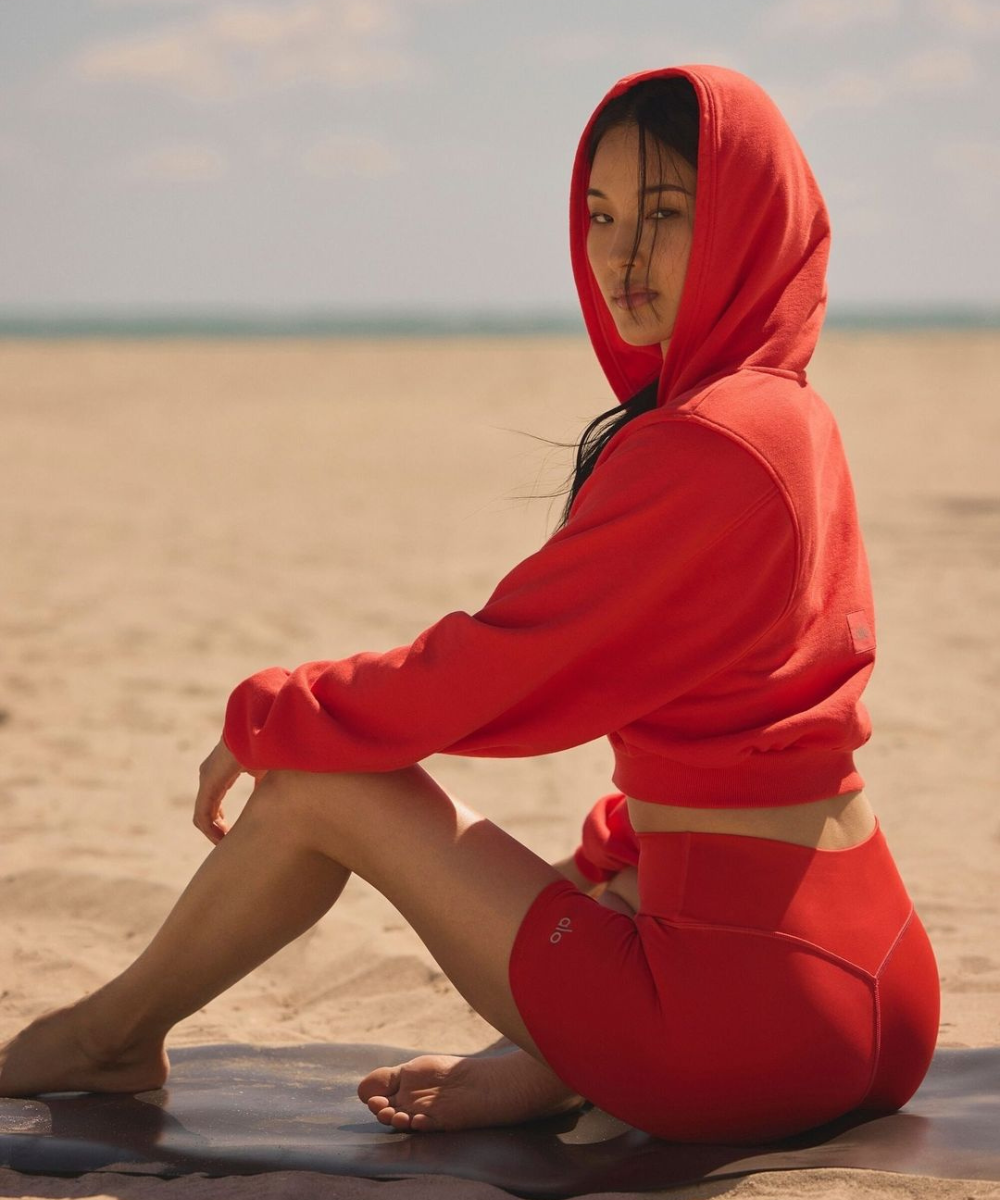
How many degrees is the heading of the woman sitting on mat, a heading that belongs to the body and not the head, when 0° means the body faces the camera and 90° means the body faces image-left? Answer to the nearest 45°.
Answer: approximately 90°
